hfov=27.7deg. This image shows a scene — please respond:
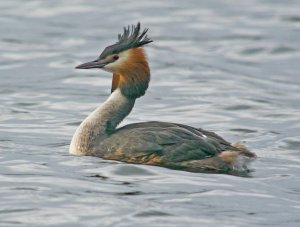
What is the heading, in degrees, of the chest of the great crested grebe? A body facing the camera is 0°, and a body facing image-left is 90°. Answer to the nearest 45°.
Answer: approximately 90°
